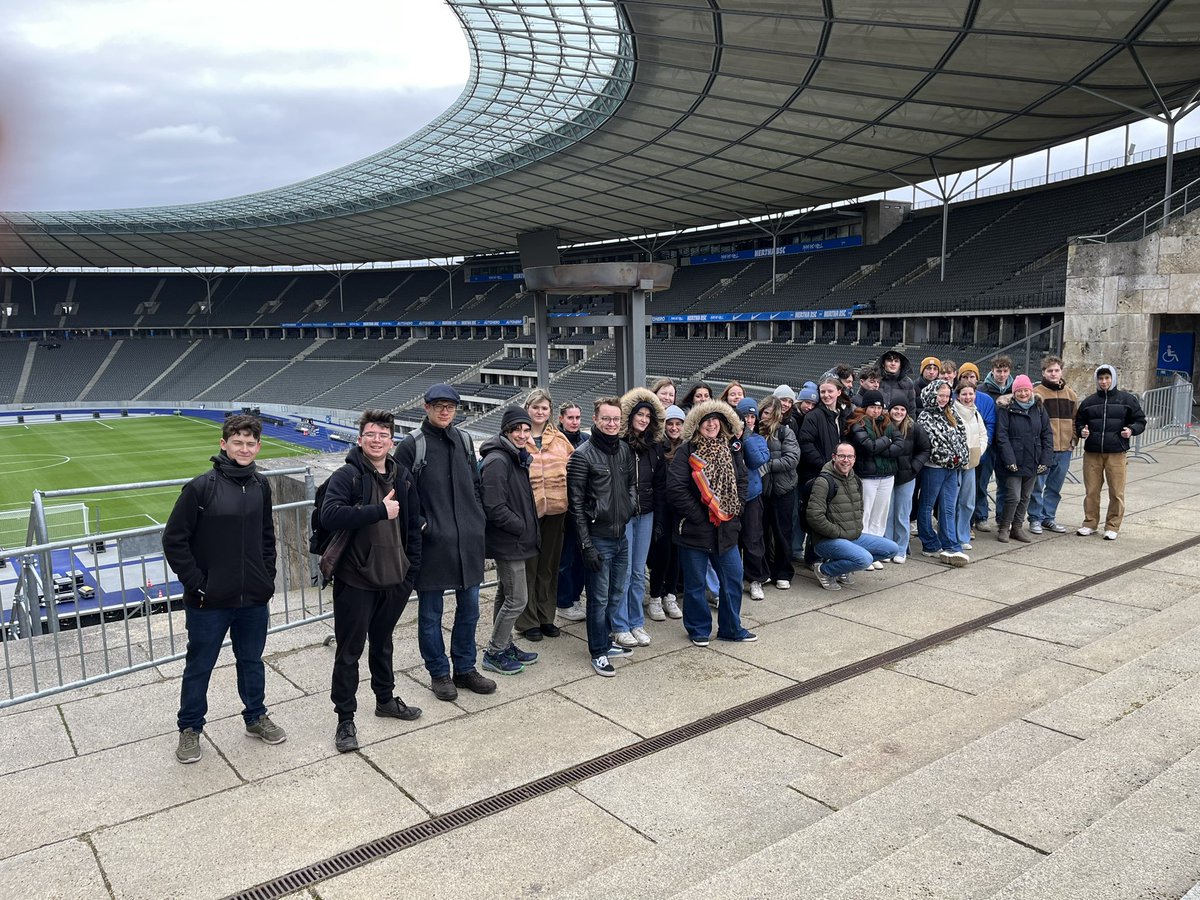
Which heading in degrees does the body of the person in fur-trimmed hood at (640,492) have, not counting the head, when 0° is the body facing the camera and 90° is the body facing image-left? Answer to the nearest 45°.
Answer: approximately 0°

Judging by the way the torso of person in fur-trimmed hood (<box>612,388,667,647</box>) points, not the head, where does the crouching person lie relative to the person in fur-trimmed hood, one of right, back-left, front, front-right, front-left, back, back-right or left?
back-left

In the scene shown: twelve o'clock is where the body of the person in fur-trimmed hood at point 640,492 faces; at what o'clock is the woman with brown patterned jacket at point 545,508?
The woman with brown patterned jacket is roughly at 3 o'clock from the person in fur-trimmed hood.

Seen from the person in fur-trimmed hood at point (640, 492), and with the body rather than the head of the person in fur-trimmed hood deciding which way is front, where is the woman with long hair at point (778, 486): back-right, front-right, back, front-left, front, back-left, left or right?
back-left
